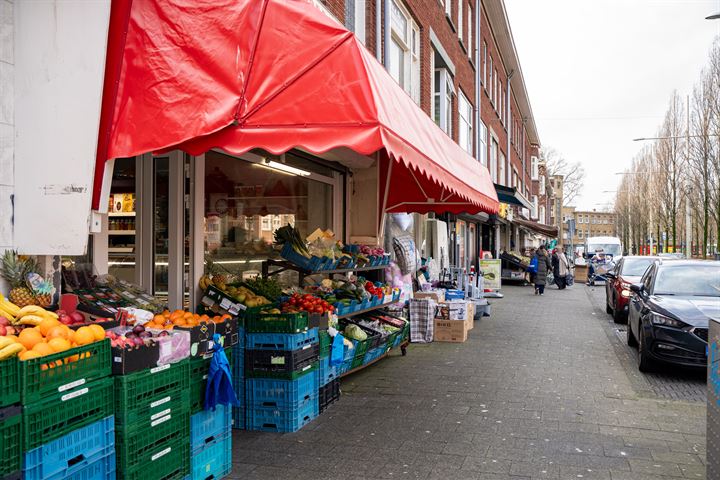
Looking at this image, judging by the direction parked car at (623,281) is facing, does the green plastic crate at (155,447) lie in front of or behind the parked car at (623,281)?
in front

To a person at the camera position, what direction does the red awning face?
facing the viewer and to the right of the viewer

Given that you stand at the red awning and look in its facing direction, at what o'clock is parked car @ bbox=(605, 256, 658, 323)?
The parked car is roughly at 9 o'clock from the red awning.

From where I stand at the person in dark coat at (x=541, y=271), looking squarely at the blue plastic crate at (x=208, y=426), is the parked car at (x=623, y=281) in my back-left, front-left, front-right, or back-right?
front-left

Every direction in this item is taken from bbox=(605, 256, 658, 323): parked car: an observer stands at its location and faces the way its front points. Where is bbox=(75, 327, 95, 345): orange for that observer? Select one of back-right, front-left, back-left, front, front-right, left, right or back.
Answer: front

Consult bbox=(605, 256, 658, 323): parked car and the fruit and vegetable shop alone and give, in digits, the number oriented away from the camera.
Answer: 0

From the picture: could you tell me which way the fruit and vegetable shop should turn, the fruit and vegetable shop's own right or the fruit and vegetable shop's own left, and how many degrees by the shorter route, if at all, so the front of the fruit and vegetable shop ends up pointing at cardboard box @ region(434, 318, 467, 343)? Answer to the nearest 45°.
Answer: approximately 90° to the fruit and vegetable shop's own left

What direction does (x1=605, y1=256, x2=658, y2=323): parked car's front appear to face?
toward the camera

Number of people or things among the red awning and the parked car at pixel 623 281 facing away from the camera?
0

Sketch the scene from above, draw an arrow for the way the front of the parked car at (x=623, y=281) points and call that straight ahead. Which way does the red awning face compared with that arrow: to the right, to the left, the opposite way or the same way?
to the left

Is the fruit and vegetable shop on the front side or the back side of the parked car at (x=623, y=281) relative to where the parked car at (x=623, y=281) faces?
on the front side

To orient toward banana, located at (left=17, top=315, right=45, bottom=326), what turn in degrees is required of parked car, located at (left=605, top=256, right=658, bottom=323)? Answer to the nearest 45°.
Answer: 0° — it already faces it

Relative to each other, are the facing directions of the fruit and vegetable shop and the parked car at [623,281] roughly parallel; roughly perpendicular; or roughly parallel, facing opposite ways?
roughly perpendicular

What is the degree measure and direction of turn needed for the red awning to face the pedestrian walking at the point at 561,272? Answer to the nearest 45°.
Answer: approximately 90° to its left

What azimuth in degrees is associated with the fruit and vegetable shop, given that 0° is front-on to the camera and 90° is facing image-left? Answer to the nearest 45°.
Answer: approximately 315°
